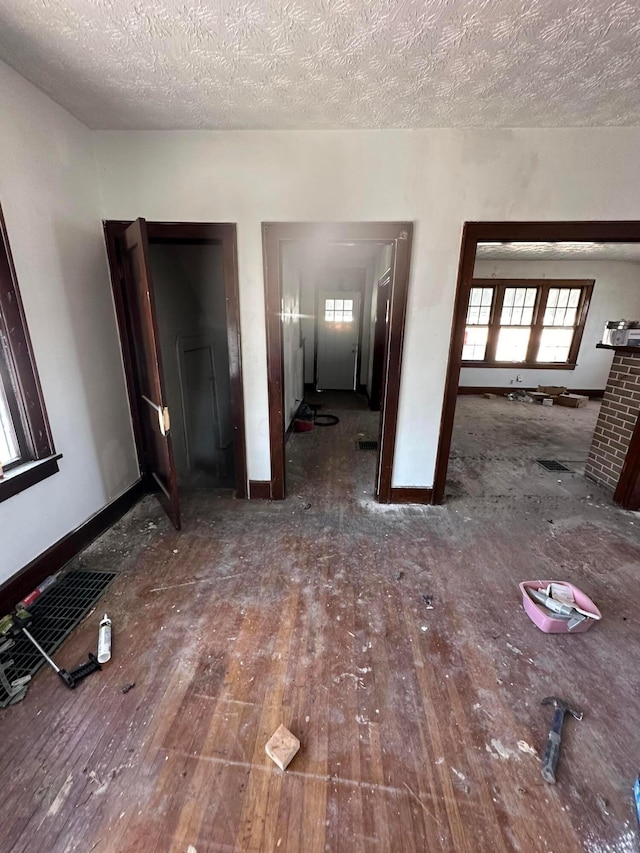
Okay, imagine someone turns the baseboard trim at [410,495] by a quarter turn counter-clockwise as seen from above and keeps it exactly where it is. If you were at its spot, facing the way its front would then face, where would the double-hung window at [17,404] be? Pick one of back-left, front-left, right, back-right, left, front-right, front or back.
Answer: back-right

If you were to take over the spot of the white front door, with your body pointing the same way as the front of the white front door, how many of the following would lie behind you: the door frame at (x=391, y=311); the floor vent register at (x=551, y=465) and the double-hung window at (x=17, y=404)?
0

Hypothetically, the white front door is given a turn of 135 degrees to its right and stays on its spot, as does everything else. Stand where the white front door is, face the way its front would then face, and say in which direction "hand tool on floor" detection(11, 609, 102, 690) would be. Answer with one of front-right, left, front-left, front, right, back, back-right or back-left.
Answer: back-left

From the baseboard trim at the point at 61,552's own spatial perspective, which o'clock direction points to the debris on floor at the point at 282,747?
The debris on floor is roughly at 1 o'clock from the baseboard trim.

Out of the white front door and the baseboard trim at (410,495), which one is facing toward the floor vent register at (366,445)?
the white front door

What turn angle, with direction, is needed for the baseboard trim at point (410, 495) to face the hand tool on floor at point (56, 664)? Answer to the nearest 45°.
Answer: approximately 45° to its right

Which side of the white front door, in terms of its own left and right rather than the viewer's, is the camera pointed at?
front

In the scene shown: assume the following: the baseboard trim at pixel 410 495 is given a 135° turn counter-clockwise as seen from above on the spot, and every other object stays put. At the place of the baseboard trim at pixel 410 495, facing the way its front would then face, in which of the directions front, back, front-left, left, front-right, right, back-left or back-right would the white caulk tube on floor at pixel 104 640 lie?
back

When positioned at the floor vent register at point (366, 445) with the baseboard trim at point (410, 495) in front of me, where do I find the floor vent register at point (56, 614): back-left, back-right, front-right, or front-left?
front-right

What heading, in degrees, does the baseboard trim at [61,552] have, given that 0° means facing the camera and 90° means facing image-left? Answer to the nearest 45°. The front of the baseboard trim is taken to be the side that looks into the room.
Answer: approximately 315°

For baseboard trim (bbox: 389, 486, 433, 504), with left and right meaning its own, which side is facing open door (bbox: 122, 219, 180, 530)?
right

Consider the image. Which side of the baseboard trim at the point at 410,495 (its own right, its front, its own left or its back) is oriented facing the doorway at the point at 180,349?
right

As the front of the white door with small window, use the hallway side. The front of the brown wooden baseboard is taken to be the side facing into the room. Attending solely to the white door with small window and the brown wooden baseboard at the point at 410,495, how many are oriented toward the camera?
2

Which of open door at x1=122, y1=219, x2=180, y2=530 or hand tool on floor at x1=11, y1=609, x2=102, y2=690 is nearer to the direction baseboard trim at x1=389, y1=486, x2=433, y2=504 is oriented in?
the hand tool on floor

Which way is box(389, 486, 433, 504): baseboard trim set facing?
toward the camera

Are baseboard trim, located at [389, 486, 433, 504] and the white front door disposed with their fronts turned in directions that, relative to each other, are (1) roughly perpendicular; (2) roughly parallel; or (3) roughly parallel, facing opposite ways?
roughly parallel

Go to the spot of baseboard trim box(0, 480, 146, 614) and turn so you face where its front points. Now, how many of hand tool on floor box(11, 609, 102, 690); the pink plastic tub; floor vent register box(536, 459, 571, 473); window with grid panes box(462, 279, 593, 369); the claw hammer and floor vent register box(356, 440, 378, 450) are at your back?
0

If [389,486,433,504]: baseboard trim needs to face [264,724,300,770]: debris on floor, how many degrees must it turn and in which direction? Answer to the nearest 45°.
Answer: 0° — it already faces it
